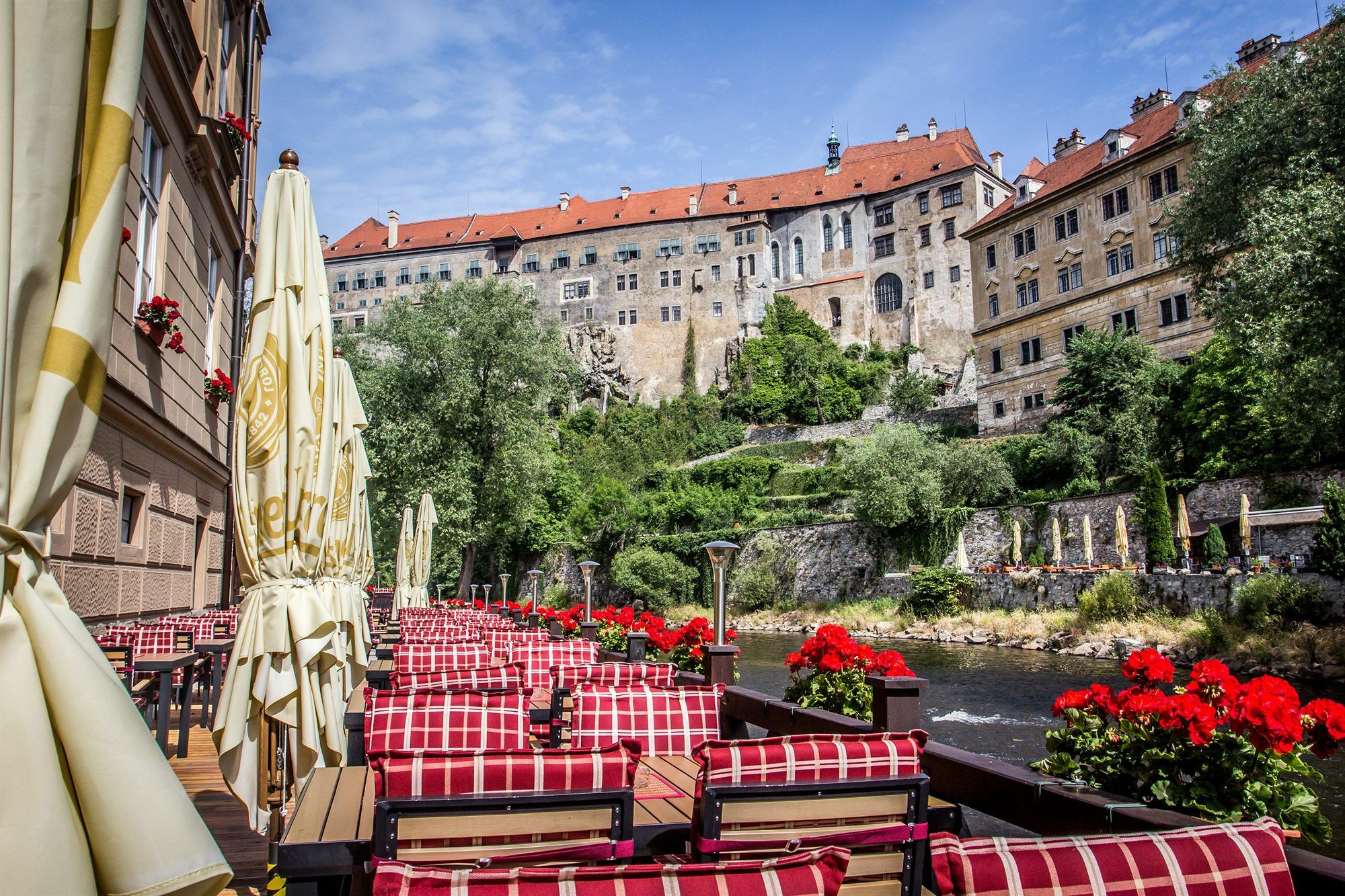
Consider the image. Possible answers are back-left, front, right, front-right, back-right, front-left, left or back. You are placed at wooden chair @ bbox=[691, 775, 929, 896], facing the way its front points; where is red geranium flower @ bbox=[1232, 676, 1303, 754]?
front-right

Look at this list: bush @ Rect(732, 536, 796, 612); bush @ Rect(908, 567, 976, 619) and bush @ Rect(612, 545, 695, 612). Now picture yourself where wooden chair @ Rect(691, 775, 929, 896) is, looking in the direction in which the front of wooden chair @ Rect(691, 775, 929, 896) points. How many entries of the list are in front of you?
3

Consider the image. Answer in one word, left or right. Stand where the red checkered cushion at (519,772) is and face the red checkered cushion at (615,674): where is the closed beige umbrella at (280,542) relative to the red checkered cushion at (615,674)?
left

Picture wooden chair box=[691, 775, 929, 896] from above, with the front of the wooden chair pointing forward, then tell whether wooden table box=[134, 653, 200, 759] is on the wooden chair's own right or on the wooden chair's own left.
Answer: on the wooden chair's own left

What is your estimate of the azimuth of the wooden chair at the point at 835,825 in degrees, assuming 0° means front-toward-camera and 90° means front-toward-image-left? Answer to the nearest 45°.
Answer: approximately 180°

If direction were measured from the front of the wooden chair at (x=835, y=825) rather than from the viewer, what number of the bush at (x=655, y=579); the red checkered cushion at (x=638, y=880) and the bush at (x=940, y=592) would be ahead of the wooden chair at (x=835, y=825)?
2

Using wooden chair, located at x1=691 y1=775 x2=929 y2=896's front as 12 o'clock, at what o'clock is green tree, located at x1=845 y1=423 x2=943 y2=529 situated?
The green tree is roughly at 12 o'clock from the wooden chair.

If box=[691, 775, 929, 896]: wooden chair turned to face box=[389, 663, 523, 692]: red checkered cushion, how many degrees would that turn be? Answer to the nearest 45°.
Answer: approximately 45° to its left

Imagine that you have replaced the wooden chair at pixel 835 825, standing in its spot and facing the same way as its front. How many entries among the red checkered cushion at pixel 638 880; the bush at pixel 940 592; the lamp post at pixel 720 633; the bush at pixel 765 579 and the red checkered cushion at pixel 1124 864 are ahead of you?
3
